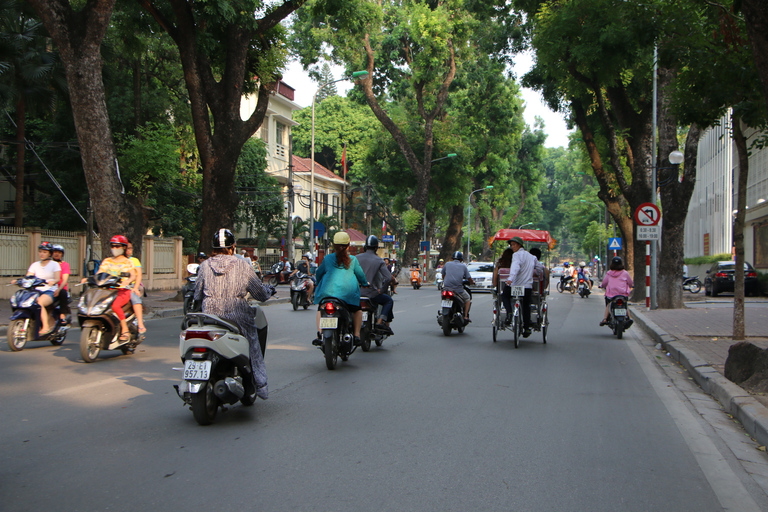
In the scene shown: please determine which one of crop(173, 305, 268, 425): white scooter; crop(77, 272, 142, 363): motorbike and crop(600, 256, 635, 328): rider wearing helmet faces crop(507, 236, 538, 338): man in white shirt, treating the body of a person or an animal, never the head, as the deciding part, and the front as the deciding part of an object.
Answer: the white scooter

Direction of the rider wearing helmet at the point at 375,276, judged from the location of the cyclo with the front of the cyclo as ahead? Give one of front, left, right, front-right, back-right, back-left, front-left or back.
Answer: back-left

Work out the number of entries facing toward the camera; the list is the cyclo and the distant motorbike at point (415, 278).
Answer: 1

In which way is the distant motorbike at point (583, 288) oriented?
away from the camera

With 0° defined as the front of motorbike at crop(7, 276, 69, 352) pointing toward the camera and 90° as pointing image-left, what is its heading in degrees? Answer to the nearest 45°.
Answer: approximately 45°

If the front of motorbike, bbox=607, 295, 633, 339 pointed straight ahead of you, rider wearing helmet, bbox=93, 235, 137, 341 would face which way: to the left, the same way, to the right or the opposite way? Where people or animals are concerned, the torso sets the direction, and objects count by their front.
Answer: the opposite way

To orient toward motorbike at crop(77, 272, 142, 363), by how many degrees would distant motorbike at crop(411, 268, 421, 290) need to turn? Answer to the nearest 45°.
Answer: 0° — it already faces it

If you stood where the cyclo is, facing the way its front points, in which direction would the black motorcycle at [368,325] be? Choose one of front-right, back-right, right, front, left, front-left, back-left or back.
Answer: back-left

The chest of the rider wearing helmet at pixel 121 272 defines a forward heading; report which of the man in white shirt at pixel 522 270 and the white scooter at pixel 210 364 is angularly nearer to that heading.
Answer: the white scooter

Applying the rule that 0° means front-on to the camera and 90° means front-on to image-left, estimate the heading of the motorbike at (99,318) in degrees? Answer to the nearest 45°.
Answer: approximately 45°

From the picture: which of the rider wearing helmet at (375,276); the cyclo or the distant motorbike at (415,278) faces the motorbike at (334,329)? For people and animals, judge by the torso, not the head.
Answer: the distant motorbike

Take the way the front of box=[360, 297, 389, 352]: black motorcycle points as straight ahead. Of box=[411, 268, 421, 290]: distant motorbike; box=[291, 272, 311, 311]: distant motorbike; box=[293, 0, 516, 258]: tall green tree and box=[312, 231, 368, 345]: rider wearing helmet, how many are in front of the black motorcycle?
3

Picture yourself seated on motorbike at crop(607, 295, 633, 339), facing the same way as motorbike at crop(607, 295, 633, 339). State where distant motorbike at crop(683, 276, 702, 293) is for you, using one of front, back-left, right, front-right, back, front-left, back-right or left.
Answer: front

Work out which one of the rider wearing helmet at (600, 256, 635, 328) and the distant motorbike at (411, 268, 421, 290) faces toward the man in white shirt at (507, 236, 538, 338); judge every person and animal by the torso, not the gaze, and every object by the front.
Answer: the distant motorbike

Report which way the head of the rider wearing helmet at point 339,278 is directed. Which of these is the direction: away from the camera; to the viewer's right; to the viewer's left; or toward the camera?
away from the camera

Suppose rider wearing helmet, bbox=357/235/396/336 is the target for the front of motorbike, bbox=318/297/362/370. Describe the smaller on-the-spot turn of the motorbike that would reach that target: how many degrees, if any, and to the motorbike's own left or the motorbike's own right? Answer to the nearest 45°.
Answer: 0° — it already faces them
